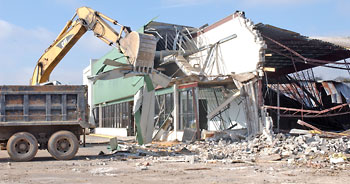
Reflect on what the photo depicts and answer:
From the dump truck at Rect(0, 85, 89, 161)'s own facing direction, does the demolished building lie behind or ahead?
behind

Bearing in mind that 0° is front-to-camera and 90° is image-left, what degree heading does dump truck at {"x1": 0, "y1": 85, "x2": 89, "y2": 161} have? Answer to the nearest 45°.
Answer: approximately 90°
